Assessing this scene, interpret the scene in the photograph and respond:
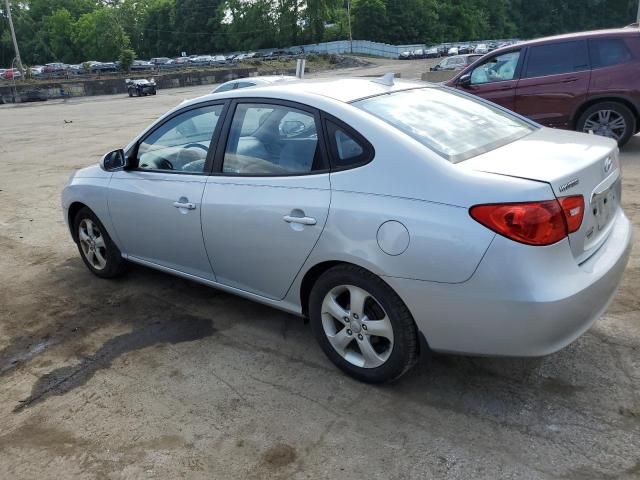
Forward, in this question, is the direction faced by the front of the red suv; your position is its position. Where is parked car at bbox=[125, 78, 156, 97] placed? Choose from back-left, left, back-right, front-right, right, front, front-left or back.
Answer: front-right

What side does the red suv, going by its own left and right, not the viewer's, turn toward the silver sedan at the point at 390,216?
left

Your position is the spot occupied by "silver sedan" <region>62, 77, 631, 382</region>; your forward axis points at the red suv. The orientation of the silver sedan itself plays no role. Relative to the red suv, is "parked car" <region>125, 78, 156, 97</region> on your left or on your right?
left

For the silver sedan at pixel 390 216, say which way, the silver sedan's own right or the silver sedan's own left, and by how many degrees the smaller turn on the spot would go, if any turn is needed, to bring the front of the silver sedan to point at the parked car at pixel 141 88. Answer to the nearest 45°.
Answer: approximately 45° to the silver sedan's own right

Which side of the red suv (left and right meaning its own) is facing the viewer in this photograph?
left

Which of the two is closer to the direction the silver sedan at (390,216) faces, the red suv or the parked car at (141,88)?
the parked car

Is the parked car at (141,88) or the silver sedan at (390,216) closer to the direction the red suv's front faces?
the parked car

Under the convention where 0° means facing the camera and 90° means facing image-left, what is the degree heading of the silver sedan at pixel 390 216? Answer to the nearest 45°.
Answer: approximately 135°

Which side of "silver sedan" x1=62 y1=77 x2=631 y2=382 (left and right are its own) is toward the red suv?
right
